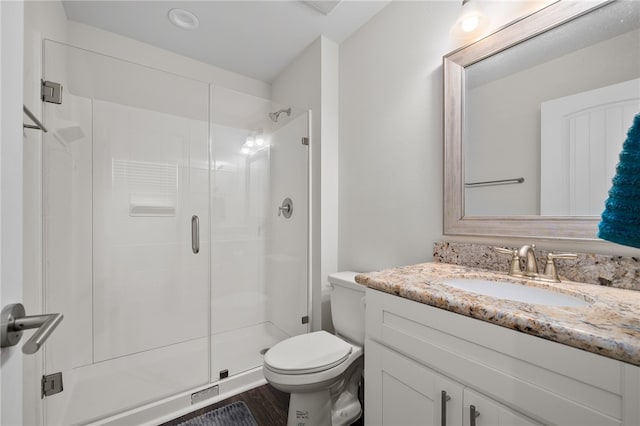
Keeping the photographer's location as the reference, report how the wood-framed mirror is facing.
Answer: facing the viewer and to the left of the viewer

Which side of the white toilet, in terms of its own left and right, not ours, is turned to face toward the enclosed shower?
right

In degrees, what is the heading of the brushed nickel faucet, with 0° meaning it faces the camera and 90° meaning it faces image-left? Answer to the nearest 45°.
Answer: approximately 45°

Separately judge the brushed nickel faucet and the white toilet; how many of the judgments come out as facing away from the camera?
0

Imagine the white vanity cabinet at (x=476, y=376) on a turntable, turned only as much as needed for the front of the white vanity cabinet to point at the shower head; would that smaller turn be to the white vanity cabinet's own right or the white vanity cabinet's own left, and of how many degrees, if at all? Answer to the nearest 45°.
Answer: approximately 90° to the white vanity cabinet's own right

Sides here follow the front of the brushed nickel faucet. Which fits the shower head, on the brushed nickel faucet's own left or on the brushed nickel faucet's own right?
on the brushed nickel faucet's own right

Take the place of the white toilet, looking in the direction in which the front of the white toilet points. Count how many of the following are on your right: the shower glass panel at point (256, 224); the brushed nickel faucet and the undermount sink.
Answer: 1

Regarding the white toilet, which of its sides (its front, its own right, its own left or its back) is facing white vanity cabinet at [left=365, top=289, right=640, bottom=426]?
left

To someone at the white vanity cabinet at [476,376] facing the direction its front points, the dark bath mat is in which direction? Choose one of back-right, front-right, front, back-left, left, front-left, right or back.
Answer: front-right

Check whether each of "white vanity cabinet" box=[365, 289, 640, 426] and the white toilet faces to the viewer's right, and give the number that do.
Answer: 0

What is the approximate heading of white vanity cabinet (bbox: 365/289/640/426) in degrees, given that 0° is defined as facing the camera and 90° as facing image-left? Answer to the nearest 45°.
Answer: approximately 45°

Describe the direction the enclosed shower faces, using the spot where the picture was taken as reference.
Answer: facing the viewer and to the right of the viewer
